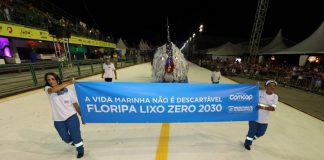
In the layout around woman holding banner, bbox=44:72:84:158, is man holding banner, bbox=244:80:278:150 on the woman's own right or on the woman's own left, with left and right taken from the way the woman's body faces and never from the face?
on the woman's own left

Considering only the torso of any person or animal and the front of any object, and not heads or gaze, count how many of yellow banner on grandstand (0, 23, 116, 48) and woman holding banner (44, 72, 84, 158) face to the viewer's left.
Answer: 0

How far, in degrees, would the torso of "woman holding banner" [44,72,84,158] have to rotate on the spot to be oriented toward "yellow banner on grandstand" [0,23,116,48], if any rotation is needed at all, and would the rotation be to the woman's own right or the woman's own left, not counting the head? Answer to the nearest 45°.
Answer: approximately 180°

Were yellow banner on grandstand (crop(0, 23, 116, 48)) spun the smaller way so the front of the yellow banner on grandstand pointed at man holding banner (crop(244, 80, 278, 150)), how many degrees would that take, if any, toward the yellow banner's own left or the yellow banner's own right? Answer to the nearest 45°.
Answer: approximately 45° to the yellow banner's own right

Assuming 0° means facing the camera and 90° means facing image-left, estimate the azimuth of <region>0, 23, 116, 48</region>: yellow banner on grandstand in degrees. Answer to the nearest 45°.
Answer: approximately 315°

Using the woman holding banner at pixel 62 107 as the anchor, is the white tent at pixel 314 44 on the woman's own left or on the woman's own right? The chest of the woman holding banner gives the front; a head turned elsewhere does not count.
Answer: on the woman's own left

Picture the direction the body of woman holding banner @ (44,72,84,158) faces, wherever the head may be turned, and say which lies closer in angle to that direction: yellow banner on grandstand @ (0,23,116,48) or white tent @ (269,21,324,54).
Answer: the white tent

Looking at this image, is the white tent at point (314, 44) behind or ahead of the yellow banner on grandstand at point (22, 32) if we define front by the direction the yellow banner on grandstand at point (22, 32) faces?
ahead

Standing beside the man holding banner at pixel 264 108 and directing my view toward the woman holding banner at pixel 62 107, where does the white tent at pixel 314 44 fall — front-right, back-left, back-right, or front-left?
back-right

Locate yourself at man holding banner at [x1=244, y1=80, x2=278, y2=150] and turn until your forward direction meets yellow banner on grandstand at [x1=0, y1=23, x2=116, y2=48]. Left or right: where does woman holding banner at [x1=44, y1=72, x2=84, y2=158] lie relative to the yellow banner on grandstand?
left
